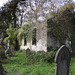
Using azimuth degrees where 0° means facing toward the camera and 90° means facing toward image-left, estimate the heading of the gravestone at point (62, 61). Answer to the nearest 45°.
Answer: approximately 315°

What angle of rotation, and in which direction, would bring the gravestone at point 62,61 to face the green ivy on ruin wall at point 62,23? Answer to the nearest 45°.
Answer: approximately 135° to its left
